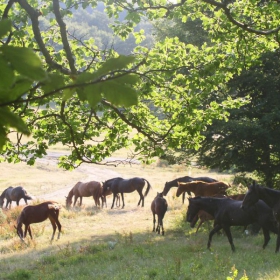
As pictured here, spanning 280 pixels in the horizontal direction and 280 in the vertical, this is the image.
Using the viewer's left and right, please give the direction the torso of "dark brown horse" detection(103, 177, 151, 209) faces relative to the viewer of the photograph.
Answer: facing to the left of the viewer

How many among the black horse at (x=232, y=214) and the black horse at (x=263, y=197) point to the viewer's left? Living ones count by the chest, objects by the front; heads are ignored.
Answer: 2

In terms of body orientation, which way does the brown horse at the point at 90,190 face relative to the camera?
to the viewer's left

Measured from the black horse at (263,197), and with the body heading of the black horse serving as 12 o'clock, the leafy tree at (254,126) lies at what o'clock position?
The leafy tree is roughly at 3 o'clock from the black horse.

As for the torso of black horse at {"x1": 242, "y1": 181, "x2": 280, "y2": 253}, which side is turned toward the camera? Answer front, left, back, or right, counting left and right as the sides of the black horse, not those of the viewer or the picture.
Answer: left

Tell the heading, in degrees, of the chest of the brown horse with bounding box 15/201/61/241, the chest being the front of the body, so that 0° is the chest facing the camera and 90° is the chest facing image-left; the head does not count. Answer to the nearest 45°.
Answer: approximately 90°

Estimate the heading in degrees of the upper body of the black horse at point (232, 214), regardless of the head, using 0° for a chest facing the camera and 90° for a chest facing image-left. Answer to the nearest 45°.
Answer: approximately 90°
